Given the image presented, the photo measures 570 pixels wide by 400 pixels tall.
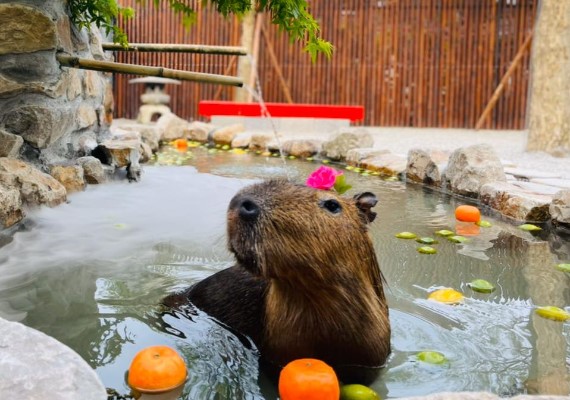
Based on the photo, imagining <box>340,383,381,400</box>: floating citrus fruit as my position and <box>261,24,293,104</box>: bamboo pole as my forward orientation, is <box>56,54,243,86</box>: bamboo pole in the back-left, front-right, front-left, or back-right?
front-left

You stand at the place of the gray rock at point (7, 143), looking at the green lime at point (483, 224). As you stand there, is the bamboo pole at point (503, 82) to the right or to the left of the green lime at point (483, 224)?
left

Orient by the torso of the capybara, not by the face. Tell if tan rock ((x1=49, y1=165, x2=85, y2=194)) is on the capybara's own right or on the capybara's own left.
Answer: on the capybara's own right
